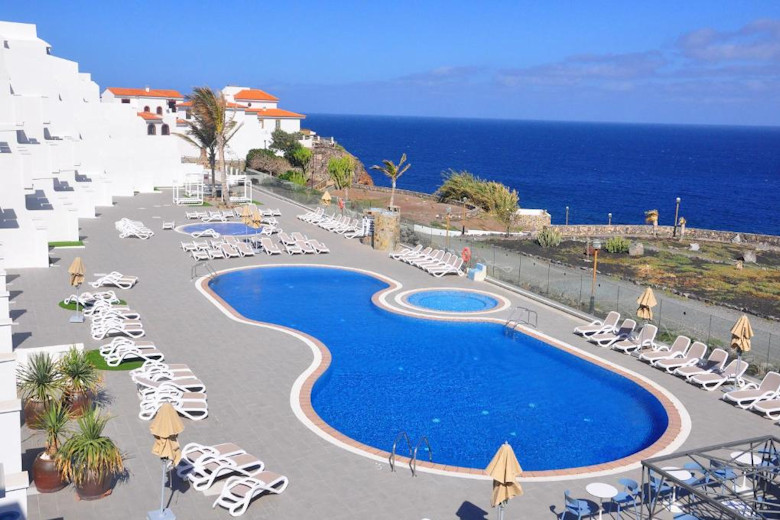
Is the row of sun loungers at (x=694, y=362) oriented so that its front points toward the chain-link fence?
no

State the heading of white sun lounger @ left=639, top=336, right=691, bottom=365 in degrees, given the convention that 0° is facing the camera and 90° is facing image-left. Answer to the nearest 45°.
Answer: approximately 45°

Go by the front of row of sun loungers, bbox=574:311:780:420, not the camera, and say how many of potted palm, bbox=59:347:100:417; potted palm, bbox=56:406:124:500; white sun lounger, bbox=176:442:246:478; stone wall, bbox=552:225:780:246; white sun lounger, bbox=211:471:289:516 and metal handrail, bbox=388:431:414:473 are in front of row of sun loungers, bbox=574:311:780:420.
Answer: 5

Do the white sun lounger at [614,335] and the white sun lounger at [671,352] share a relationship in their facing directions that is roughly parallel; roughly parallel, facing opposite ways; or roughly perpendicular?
roughly parallel

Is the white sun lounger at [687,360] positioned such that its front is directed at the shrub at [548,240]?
no

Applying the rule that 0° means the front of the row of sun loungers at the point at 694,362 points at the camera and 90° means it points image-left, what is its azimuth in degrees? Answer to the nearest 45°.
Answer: approximately 45°

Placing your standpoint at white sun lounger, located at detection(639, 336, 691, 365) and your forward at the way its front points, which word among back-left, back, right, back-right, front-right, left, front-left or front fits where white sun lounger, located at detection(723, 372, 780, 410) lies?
left

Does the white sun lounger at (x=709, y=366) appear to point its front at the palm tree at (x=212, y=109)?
no

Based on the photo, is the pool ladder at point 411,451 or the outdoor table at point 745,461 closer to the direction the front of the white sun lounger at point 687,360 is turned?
the pool ladder

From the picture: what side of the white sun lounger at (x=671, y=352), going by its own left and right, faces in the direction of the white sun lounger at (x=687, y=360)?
left

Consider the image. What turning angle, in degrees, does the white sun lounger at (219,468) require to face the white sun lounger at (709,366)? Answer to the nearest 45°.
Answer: approximately 45° to its right

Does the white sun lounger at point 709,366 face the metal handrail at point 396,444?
yes

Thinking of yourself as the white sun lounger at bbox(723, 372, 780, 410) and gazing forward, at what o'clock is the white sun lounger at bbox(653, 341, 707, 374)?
the white sun lounger at bbox(653, 341, 707, 374) is roughly at 3 o'clock from the white sun lounger at bbox(723, 372, 780, 410).

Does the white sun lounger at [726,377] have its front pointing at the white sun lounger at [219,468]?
yes

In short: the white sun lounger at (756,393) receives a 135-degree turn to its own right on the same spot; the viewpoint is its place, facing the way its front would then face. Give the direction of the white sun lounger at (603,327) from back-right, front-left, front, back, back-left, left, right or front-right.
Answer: front-left

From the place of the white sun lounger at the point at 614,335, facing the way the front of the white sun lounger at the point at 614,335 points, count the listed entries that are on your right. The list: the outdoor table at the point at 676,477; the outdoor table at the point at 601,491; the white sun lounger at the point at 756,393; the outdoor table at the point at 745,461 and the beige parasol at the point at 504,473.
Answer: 0

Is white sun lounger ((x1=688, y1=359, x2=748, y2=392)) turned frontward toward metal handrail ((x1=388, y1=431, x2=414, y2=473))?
yes

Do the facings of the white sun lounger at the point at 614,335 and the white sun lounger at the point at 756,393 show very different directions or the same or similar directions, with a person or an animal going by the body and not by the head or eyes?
same or similar directions

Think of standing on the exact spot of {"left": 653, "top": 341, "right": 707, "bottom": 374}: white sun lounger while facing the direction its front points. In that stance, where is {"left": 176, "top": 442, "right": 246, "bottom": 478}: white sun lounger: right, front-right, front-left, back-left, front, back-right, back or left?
front

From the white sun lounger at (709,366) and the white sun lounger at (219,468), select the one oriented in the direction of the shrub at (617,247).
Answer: the white sun lounger at (219,468)

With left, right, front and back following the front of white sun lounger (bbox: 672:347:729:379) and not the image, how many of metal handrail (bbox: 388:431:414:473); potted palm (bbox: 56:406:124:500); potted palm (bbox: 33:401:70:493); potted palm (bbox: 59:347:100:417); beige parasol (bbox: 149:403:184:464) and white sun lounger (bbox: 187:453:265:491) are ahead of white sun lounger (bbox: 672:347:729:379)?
6
